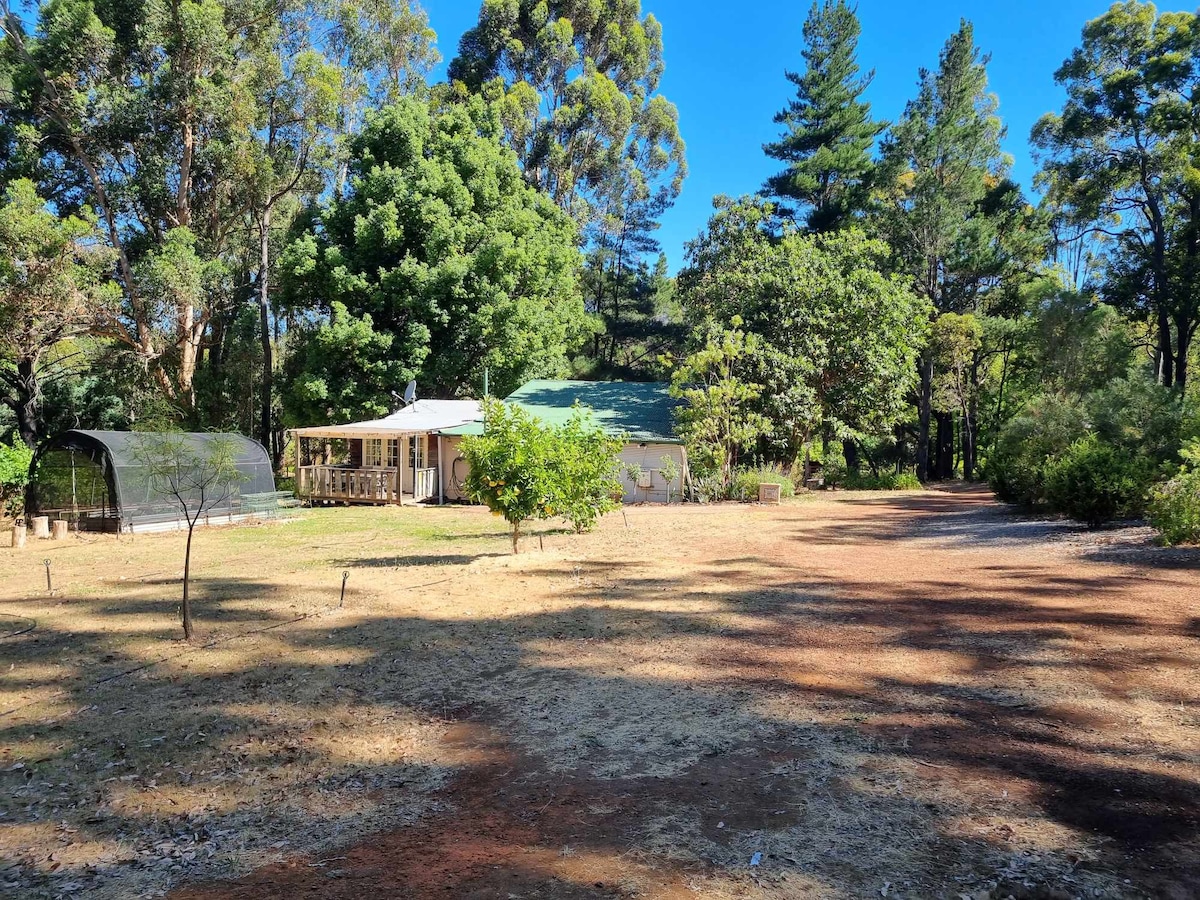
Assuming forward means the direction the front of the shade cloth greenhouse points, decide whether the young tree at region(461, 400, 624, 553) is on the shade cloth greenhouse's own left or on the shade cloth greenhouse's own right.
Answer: on the shade cloth greenhouse's own left

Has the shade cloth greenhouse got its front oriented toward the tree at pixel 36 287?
no

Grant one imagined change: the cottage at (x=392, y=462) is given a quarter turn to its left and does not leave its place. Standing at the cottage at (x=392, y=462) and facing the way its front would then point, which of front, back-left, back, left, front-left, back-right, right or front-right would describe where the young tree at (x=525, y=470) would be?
front-right

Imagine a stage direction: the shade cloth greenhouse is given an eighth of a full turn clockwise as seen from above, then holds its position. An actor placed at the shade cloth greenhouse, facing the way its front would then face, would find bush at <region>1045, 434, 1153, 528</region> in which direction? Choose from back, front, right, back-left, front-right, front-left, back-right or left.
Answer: back-left

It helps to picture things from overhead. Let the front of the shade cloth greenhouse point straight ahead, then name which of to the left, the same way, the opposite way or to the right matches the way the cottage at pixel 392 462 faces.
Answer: the same way

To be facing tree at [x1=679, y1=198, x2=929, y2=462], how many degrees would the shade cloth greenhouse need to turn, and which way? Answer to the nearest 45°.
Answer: approximately 135° to its left

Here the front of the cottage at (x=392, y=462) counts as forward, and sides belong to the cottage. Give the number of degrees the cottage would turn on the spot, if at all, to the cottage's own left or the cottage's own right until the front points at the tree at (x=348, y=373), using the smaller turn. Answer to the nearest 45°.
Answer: approximately 135° to the cottage's own right

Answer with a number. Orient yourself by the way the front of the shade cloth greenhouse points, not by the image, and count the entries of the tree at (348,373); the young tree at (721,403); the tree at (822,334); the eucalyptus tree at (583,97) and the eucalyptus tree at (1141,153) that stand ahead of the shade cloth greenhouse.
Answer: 0

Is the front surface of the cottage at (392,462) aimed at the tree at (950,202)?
no

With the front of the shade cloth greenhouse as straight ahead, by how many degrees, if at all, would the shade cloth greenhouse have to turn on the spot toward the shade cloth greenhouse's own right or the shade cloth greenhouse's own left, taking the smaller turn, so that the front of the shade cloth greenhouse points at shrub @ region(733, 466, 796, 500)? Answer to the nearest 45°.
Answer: approximately 135° to the shade cloth greenhouse's own left

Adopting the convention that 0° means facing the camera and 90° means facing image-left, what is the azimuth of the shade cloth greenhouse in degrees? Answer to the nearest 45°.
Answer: approximately 45°

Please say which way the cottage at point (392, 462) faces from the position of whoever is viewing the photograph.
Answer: facing the viewer and to the left of the viewer

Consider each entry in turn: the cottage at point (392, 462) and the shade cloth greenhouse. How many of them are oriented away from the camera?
0

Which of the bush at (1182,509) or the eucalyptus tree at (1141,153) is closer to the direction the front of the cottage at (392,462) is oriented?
the bush

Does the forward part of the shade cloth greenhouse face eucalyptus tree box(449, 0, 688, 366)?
no
